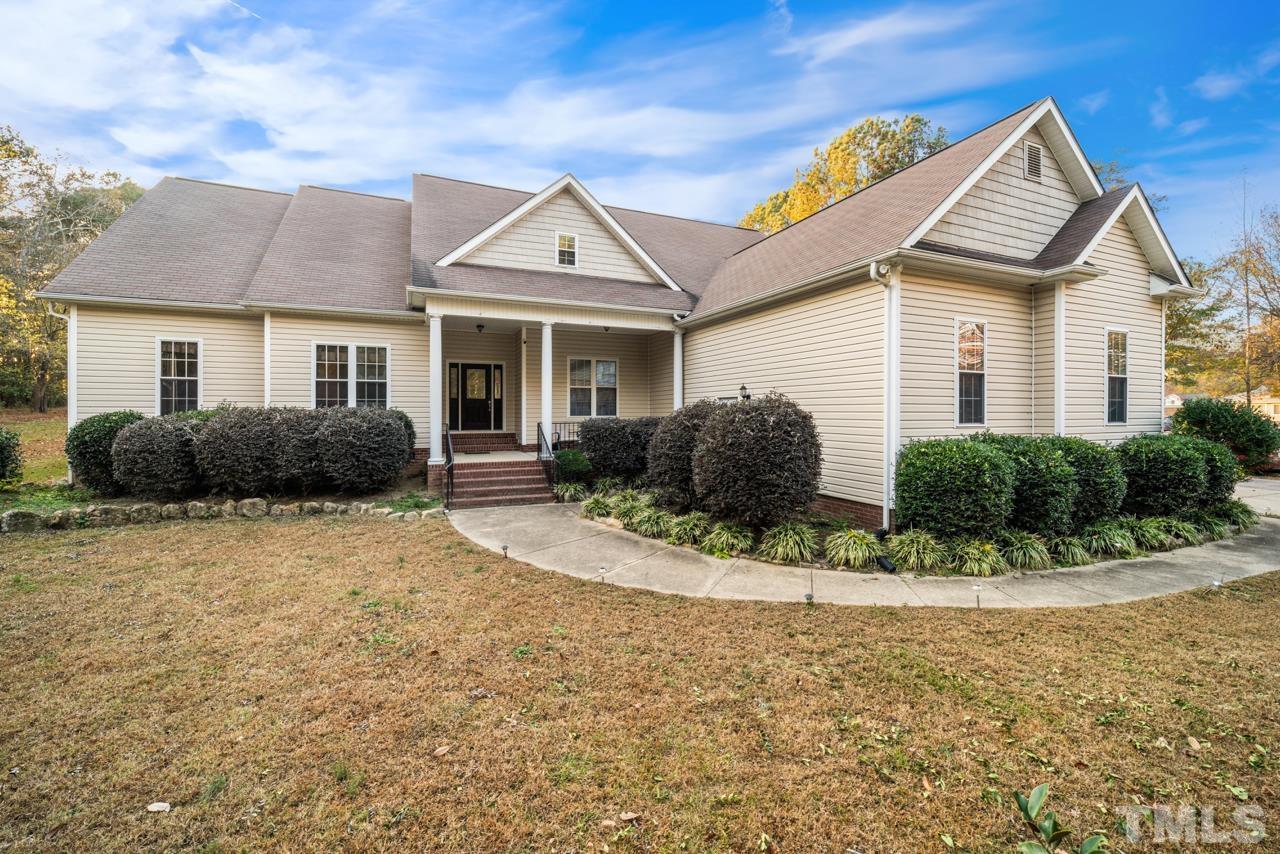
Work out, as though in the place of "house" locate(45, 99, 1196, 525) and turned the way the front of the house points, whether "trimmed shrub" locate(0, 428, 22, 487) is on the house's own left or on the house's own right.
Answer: on the house's own right

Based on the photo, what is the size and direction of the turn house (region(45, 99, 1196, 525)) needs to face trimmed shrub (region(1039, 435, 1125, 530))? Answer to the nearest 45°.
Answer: approximately 45° to its left

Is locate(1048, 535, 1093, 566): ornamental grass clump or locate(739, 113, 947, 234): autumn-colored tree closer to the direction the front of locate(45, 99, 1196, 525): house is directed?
the ornamental grass clump

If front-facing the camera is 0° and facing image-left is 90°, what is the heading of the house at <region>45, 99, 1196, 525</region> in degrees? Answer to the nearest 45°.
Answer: approximately 0°

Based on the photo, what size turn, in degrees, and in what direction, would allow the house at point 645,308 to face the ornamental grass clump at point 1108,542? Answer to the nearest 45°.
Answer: approximately 45° to its left

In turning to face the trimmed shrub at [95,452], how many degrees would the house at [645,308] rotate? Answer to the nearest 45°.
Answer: approximately 90° to its right

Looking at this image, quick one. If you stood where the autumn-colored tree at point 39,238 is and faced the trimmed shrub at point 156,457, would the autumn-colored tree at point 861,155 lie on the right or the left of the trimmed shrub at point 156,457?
left
